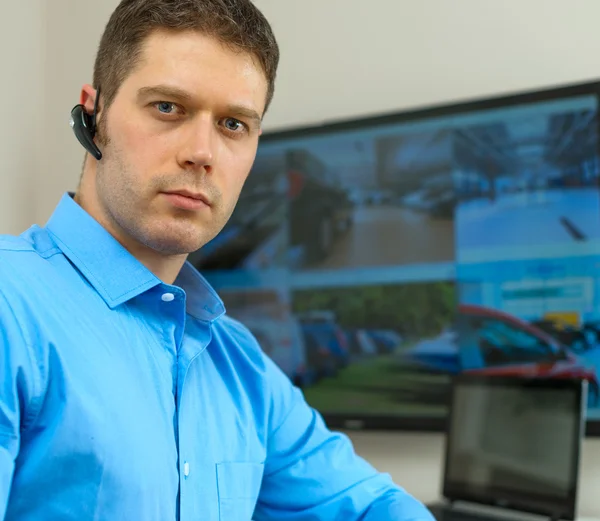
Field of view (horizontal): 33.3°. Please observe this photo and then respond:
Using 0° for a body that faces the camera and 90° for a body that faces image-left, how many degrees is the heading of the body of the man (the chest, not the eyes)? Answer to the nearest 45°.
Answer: approximately 315°

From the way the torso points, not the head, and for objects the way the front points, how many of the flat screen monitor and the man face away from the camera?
0

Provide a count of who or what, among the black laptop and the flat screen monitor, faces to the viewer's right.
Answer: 0

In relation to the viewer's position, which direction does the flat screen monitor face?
facing the viewer and to the left of the viewer

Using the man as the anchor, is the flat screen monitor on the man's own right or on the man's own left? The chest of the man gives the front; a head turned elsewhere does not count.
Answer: on the man's own left

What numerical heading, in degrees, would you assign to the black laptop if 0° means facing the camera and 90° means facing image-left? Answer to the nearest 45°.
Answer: approximately 45°

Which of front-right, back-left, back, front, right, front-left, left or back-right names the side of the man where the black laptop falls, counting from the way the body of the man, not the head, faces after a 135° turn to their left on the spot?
front-right
